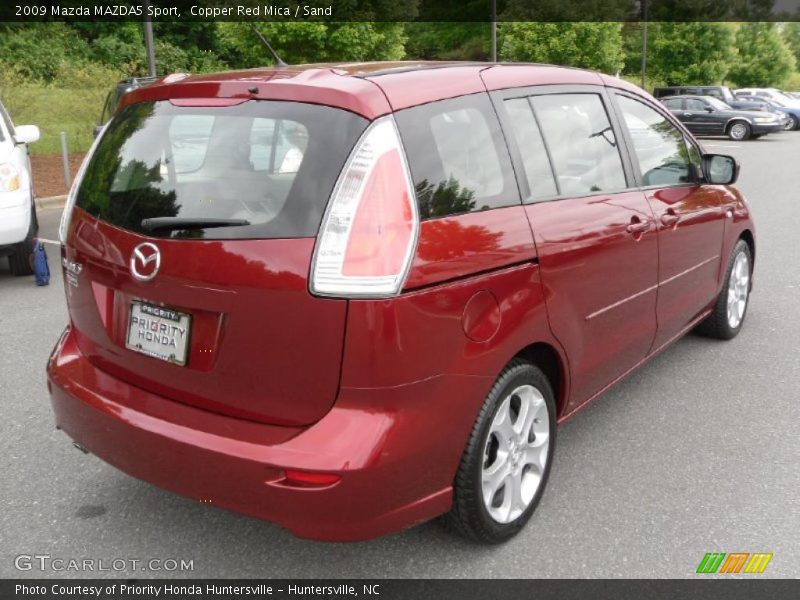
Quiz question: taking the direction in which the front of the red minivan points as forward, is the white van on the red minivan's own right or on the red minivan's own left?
on the red minivan's own left

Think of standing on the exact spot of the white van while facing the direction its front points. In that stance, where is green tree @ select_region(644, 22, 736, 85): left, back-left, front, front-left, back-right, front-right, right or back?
back-left

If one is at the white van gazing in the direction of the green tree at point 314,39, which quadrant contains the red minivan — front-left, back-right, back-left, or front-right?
back-right

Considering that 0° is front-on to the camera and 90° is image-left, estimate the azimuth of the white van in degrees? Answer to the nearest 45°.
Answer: approximately 0°

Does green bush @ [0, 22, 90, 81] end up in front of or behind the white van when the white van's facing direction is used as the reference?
behind

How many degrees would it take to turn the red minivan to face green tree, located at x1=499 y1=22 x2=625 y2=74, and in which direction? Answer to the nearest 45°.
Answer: approximately 45° to its left

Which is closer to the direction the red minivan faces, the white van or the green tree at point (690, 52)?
the green tree

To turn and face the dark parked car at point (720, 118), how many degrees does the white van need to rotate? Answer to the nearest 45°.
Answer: approximately 135° to its left

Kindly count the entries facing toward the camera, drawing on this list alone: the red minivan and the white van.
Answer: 1

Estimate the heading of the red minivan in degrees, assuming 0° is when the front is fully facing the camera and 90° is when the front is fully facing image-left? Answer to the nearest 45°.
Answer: approximately 225°

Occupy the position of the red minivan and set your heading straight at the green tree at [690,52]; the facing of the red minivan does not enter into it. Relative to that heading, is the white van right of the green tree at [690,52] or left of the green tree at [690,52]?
left
